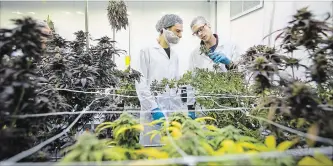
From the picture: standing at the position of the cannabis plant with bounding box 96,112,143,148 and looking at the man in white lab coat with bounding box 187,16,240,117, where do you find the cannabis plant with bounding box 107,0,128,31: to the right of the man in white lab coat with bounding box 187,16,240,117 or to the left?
left

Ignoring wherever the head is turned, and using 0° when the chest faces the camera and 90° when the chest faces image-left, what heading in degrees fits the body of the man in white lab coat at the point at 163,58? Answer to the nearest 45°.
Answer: approximately 315°

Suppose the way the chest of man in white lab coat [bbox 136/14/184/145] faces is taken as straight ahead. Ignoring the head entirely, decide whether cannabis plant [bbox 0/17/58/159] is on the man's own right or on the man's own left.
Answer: on the man's own right

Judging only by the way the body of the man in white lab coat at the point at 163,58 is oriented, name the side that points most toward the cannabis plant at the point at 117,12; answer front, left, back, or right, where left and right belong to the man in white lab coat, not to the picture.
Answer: back

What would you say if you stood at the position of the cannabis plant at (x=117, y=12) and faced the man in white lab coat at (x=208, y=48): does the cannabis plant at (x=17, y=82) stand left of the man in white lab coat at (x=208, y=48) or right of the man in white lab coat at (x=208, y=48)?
right

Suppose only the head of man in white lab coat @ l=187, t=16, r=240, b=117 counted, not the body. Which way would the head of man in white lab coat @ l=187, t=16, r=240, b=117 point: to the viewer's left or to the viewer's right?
to the viewer's left
